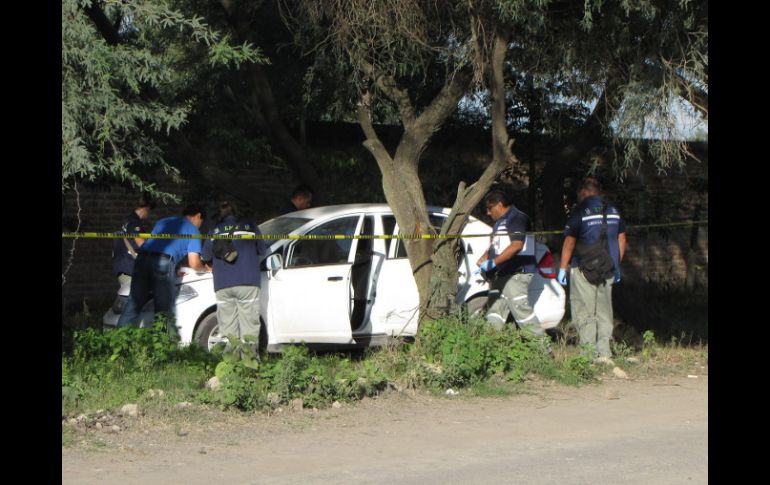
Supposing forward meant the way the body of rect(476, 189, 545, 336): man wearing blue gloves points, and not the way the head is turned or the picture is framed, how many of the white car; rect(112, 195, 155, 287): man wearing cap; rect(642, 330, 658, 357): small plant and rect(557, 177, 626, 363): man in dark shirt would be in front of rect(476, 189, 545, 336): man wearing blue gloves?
2

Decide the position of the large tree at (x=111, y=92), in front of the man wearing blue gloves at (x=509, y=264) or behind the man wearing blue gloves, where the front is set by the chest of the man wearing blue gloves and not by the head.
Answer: in front

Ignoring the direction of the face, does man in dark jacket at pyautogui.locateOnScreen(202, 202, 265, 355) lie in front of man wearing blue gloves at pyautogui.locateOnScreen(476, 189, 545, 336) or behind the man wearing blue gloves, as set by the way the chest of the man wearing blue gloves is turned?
in front

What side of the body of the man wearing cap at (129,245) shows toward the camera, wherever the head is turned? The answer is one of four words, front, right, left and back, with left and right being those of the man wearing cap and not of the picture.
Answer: right

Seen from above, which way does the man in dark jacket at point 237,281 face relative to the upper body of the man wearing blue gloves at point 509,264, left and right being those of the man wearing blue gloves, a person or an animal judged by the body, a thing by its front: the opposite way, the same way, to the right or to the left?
to the right

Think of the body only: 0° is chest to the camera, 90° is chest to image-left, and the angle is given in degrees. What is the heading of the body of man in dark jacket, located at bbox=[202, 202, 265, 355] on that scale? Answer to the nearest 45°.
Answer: approximately 180°

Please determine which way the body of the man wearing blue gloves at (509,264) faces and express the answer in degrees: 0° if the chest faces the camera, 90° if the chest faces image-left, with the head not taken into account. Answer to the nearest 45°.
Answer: approximately 90°

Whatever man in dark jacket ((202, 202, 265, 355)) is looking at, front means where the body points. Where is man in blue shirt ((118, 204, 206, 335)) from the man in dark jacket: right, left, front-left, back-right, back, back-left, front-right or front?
front-left

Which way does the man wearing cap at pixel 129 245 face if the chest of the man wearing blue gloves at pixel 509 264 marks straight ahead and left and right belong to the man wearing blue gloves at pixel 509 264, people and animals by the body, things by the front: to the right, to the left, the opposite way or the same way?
the opposite way

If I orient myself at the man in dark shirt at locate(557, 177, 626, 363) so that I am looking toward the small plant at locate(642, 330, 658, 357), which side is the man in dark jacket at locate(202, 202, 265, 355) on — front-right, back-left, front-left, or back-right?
back-left

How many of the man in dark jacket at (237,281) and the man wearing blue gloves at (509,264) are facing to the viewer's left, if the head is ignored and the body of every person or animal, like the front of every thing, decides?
1

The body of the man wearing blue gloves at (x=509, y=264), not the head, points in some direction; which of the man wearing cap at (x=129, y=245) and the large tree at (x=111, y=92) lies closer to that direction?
the man wearing cap
